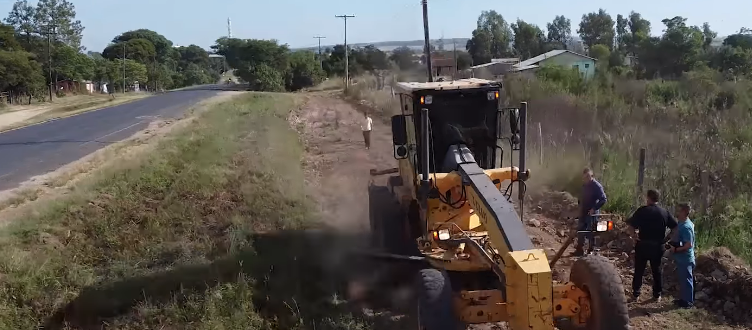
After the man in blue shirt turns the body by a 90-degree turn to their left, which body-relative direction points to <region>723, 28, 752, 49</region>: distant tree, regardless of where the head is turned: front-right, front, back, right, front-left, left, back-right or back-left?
back

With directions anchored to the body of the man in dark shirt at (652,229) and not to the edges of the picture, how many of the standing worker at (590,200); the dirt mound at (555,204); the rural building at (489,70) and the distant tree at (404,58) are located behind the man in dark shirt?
0

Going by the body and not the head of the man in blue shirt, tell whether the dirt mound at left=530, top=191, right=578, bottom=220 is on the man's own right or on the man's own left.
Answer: on the man's own right

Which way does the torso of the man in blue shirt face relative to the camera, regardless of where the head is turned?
to the viewer's left

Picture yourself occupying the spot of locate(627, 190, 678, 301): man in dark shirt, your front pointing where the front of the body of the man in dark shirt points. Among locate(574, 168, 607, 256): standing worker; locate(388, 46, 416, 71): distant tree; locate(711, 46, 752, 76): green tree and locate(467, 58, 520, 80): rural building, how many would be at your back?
0

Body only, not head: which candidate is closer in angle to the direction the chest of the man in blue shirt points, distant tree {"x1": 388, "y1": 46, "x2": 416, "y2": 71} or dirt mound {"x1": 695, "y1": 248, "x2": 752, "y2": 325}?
the distant tree

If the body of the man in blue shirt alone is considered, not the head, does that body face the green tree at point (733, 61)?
no

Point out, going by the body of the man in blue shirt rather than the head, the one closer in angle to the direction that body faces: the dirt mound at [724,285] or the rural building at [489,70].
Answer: the rural building
